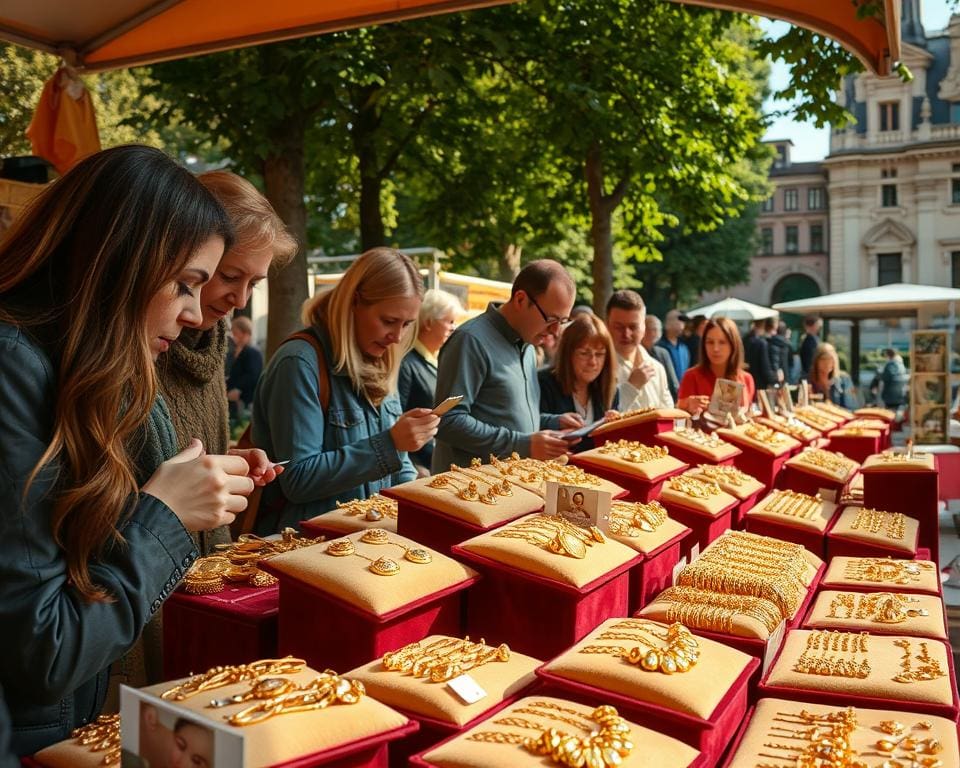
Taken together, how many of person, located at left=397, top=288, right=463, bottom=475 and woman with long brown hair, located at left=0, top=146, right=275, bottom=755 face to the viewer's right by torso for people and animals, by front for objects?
2

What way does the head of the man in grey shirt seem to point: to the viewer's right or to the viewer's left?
to the viewer's right

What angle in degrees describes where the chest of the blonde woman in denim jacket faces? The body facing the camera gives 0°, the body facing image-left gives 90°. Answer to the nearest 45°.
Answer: approximately 315°

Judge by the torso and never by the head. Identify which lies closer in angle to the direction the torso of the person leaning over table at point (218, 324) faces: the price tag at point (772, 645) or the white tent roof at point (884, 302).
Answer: the price tag

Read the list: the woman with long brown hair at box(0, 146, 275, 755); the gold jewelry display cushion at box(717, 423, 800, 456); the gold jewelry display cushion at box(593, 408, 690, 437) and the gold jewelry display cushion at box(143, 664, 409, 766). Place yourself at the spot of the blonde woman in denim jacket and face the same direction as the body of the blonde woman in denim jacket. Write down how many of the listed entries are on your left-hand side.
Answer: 2

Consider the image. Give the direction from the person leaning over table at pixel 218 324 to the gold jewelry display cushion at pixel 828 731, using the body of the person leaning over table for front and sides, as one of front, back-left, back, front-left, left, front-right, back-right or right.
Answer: front

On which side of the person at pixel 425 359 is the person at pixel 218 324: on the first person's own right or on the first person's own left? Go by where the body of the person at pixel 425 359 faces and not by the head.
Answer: on the first person's own right

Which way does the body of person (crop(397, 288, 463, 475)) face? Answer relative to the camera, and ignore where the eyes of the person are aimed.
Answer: to the viewer's right

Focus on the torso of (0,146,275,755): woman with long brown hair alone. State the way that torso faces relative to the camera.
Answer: to the viewer's right

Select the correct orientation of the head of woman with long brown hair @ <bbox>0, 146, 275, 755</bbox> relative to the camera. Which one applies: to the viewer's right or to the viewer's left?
to the viewer's right

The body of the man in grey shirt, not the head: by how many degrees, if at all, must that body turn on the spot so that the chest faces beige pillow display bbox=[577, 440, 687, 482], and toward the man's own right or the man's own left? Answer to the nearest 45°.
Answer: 0° — they already face it
